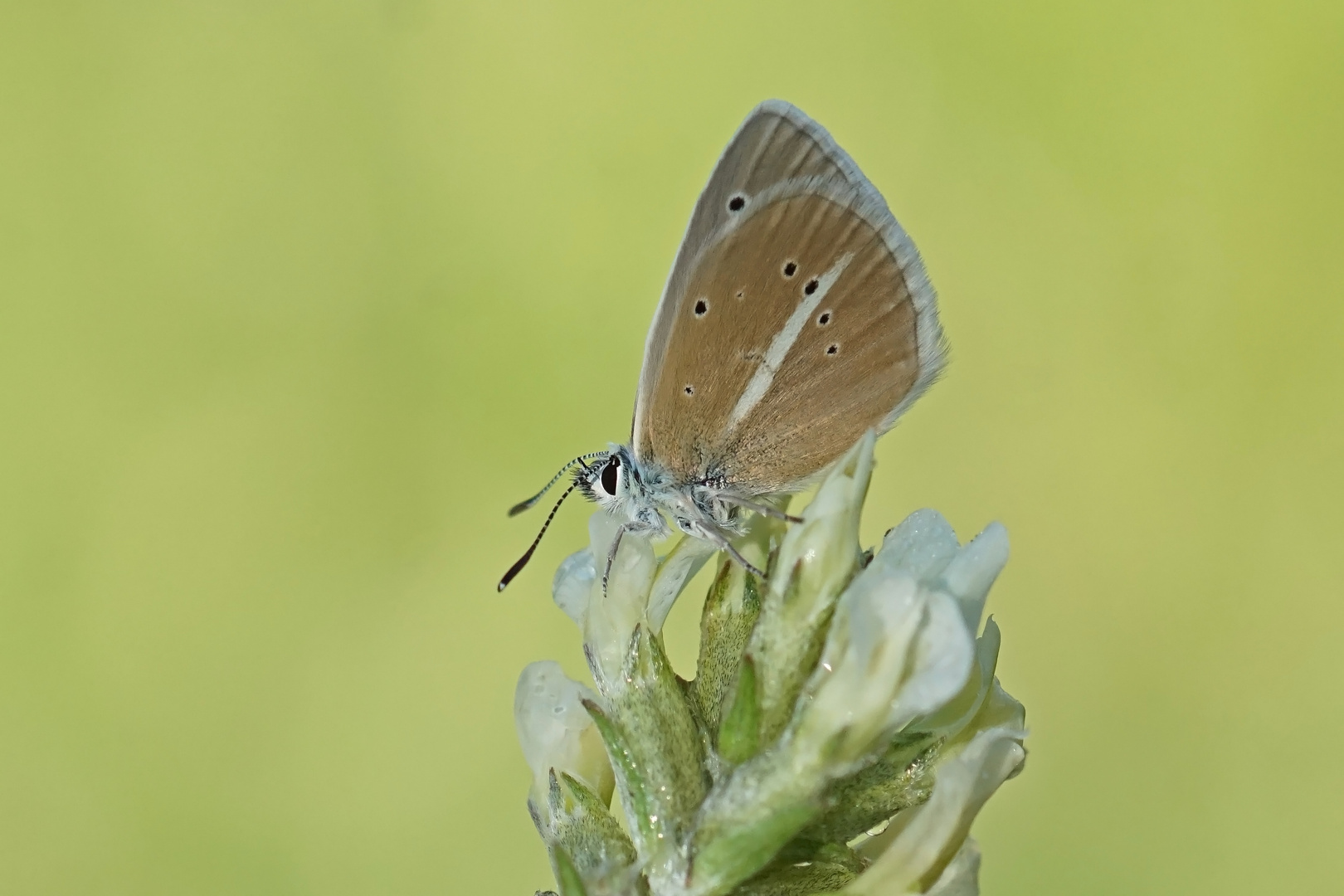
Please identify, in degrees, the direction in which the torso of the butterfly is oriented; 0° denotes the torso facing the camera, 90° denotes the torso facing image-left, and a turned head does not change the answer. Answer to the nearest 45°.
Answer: approximately 90°
